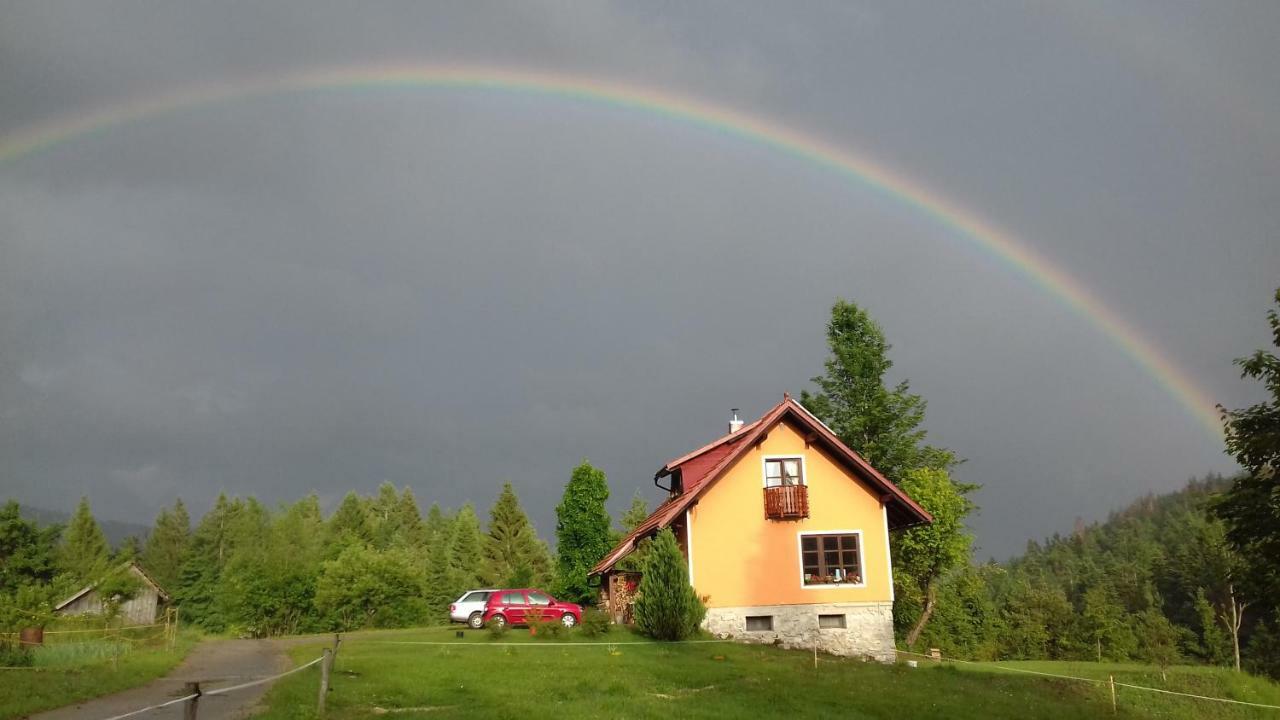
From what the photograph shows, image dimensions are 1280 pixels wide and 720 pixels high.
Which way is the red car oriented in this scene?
to the viewer's right

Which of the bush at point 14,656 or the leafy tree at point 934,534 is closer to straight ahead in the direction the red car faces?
the leafy tree

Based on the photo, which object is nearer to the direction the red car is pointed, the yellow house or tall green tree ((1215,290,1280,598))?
the yellow house

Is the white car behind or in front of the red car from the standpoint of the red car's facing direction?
behind

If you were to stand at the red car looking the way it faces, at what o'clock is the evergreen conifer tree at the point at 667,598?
The evergreen conifer tree is roughly at 2 o'clock from the red car.

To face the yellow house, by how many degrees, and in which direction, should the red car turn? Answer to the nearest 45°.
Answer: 0° — it already faces it

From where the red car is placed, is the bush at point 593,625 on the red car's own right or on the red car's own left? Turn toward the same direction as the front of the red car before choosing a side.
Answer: on the red car's own right

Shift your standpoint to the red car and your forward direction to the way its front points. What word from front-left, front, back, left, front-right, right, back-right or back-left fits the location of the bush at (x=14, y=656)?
back-right

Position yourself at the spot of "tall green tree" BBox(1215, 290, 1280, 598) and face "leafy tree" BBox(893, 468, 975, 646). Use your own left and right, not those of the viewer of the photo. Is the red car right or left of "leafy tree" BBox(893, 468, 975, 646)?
left

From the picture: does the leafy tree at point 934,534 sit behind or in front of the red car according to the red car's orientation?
in front
